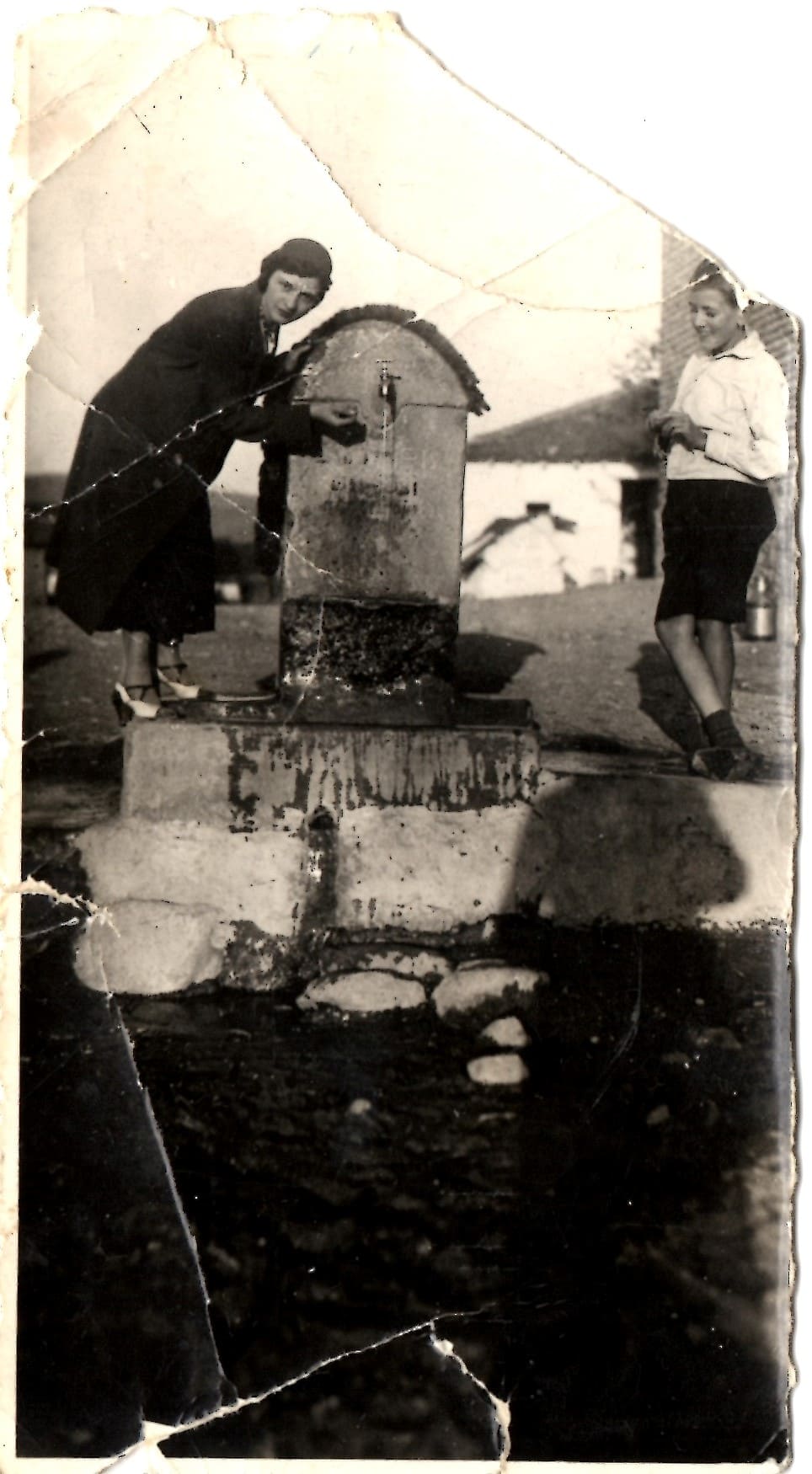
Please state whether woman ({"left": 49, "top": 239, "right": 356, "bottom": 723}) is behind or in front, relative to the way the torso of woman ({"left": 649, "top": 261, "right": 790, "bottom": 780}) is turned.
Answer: in front

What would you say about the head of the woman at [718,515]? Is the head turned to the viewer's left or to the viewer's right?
to the viewer's left

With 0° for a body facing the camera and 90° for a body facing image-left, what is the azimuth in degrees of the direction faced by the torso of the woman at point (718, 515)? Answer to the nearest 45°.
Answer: approximately 45°
